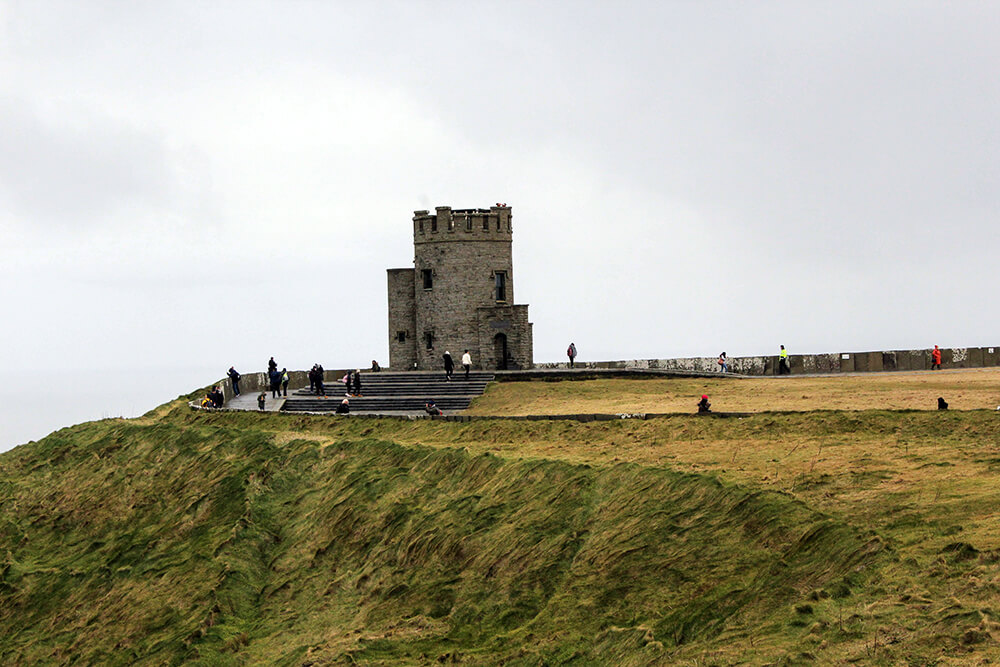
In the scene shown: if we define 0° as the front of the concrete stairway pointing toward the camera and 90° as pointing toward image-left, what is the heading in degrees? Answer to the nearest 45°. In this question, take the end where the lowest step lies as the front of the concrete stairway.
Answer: approximately 0°
